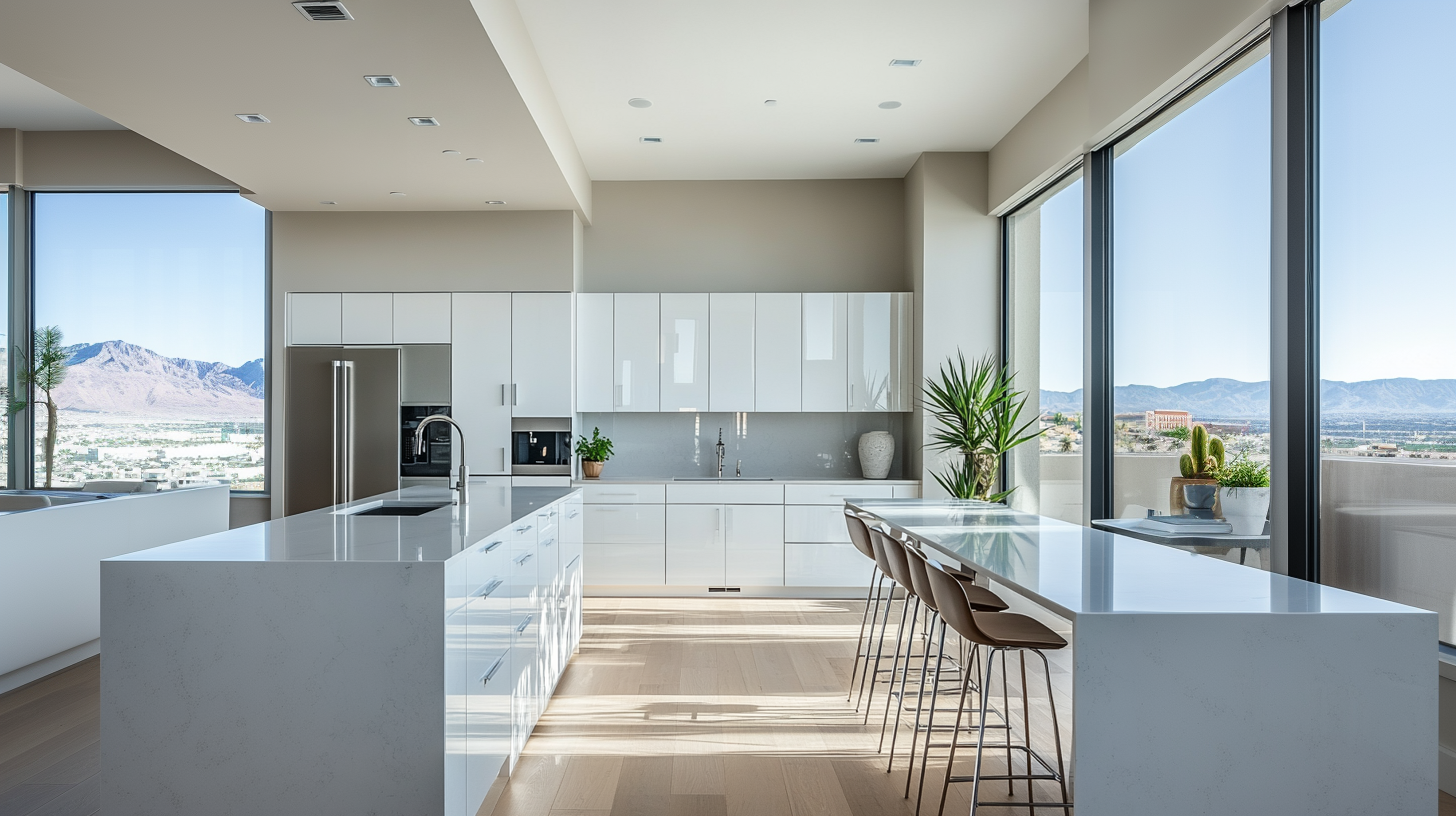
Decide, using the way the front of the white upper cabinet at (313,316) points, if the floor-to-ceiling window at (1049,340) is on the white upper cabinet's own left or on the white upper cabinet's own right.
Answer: on the white upper cabinet's own left

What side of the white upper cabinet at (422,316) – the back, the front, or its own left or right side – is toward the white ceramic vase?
left

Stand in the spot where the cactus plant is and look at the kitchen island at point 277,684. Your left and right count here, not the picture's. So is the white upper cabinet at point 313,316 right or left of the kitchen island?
right

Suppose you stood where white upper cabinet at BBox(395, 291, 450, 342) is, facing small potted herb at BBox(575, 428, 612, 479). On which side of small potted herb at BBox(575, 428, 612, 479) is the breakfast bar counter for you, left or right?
right

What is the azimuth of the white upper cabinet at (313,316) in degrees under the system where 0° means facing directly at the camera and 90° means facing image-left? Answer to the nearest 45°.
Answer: approximately 0°

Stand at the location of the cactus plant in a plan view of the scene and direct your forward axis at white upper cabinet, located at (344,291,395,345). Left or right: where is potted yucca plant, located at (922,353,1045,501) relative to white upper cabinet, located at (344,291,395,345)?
right

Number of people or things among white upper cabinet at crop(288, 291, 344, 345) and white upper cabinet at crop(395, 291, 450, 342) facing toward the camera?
2

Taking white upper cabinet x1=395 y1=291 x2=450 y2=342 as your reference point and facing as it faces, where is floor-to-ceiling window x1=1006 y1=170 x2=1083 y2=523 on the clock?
The floor-to-ceiling window is roughly at 10 o'clock from the white upper cabinet.

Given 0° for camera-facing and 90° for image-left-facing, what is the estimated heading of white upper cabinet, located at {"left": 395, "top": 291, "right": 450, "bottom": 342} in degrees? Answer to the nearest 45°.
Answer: approximately 0°
